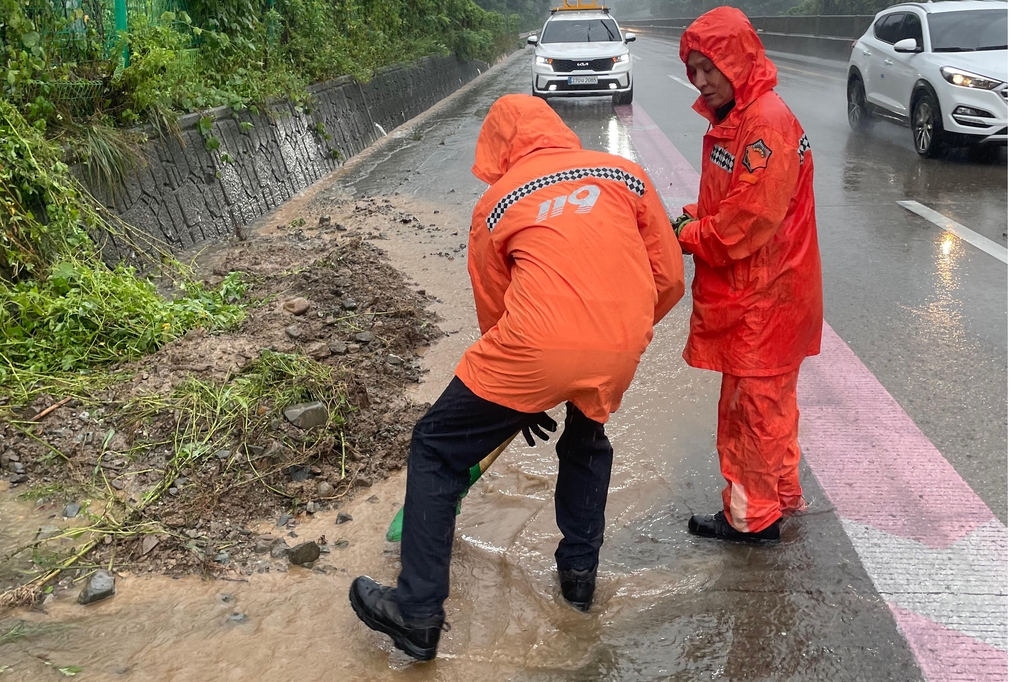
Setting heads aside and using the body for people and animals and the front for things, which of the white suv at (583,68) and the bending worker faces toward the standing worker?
the white suv

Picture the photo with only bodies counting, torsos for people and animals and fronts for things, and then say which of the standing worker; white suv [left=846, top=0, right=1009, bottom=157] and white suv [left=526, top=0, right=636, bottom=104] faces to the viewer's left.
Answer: the standing worker

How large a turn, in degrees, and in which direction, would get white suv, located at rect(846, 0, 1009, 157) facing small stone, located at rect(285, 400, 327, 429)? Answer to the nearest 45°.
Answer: approximately 45° to its right

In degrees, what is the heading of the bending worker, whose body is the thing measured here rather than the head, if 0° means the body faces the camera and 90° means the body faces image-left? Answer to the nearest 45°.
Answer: approximately 135°

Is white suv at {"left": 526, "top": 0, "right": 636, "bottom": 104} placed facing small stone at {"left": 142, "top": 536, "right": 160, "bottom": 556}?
yes

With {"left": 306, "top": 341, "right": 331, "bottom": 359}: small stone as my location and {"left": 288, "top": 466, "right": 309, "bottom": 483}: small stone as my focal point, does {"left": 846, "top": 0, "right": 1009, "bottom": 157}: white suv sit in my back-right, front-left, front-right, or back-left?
back-left

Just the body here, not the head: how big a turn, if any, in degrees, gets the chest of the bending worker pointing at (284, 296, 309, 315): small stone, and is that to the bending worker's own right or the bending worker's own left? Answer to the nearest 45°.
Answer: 0° — they already face it

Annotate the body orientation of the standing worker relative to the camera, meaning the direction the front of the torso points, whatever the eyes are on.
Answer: to the viewer's left

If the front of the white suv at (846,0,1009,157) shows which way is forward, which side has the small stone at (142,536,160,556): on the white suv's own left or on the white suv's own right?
on the white suv's own right
